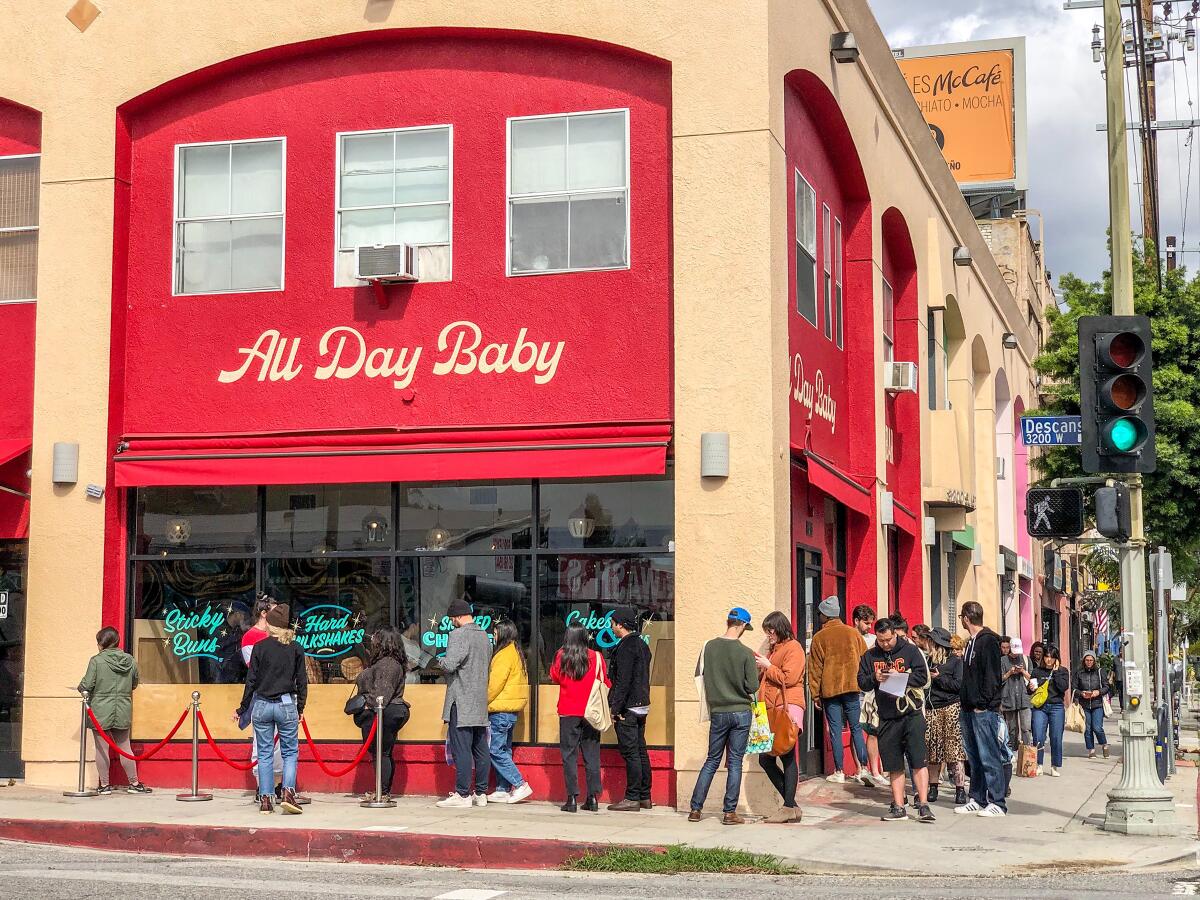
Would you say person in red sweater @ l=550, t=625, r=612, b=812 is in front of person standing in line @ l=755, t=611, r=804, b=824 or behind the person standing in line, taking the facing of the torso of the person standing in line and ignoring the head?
in front

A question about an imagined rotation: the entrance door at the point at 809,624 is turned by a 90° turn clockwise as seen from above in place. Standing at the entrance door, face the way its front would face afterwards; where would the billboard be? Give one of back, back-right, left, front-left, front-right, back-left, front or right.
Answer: back-right

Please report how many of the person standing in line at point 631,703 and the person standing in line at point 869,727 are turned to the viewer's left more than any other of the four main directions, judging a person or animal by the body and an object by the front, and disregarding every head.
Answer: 1

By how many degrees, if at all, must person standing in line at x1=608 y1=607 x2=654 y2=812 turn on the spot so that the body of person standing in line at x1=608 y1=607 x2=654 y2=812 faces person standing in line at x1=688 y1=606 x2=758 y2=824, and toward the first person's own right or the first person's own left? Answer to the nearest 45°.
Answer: approximately 135° to the first person's own left

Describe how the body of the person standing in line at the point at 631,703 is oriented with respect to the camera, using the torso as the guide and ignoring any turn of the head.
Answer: to the viewer's left

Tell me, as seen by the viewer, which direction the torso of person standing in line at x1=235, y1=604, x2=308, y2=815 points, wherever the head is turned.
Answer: away from the camera

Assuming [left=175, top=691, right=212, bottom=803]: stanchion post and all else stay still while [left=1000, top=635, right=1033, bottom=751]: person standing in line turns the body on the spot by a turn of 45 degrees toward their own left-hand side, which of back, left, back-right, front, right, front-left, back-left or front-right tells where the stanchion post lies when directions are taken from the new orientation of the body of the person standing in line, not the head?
right

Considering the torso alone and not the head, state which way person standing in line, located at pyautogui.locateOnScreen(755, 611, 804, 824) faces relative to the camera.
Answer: to the viewer's left

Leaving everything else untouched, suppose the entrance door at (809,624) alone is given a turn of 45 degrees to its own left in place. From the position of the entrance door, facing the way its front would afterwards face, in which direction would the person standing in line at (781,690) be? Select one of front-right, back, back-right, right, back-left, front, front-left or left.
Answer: right

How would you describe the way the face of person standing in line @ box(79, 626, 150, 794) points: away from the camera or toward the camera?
away from the camera

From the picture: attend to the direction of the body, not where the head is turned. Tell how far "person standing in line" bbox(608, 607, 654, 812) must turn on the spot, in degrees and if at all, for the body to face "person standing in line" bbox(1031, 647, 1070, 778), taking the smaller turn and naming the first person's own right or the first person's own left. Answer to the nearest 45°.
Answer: approximately 135° to the first person's own right

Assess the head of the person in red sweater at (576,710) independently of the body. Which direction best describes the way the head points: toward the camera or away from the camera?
away from the camera

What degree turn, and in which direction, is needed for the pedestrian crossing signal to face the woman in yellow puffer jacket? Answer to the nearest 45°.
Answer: approximately 90° to its right

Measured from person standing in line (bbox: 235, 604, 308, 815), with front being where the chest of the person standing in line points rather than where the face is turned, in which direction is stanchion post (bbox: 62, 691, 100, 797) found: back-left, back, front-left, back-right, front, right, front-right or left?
front-left

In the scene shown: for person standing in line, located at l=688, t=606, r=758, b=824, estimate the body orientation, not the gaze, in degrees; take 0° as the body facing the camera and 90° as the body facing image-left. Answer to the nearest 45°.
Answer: approximately 180°

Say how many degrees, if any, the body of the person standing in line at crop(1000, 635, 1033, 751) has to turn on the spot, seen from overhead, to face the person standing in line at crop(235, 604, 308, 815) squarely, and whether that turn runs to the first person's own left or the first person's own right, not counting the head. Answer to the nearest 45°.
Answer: approximately 45° to the first person's own right

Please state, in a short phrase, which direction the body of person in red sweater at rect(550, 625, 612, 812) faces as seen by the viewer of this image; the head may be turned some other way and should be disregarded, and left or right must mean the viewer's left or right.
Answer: facing away from the viewer
